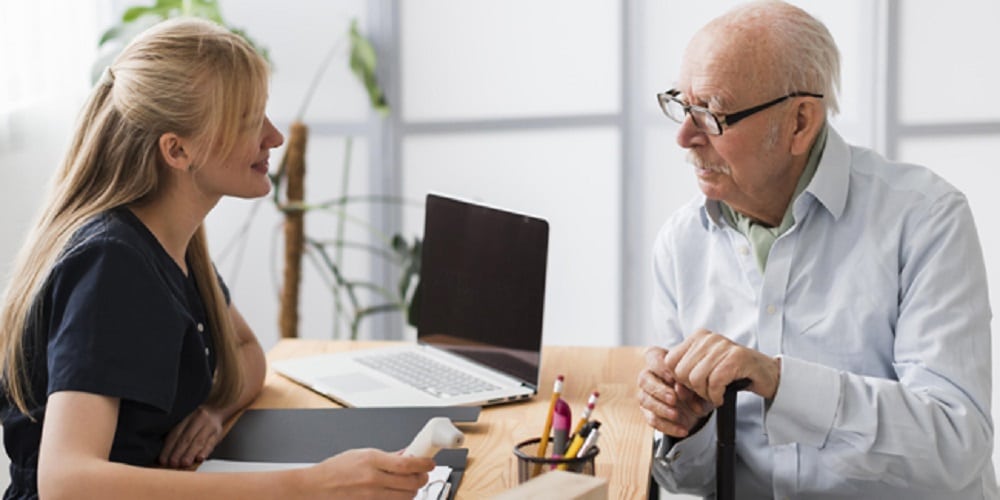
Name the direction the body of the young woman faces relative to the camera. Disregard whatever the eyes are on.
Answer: to the viewer's right

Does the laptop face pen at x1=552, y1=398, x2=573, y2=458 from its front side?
no

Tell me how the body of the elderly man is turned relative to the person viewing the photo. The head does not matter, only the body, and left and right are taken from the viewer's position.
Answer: facing the viewer and to the left of the viewer

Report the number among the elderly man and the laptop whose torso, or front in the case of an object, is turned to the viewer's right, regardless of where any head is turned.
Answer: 0

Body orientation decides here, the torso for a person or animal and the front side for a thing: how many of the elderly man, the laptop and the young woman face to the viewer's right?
1

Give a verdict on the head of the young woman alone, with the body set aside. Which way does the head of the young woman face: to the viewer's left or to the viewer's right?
to the viewer's right

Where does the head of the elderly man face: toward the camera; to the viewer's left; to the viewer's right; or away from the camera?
to the viewer's left

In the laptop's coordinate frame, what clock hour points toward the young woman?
The young woman is roughly at 12 o'clock from the laptop.

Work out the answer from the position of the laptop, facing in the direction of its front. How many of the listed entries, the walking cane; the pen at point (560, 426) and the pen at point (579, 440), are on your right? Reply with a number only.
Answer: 0

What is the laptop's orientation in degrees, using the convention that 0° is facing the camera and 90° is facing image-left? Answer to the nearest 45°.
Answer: approximately 45°

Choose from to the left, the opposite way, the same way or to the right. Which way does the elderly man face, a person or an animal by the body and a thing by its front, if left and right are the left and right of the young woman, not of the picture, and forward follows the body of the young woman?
the opposite way

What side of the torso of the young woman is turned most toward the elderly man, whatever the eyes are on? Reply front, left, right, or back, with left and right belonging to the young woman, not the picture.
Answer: front
